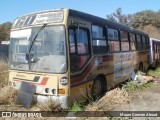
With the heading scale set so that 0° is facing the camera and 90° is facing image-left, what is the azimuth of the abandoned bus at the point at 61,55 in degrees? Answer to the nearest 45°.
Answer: approximately 45°

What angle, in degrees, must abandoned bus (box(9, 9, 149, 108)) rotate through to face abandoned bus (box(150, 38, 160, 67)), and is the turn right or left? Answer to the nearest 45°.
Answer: approximately 180°
